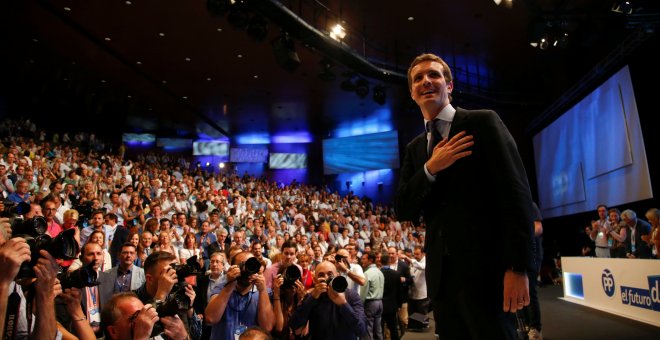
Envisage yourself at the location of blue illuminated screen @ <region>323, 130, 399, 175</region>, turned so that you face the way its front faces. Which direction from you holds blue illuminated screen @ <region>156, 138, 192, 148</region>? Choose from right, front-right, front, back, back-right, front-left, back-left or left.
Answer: front-right

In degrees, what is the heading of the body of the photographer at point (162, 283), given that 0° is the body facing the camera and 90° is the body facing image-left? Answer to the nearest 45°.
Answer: approximately 315°

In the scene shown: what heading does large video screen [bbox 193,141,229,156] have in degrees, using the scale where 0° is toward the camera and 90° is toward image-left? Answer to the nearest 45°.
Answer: approximately 0°

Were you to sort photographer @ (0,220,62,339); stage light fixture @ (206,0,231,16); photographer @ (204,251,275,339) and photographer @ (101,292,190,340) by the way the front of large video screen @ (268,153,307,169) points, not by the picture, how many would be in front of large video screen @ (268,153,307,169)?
4

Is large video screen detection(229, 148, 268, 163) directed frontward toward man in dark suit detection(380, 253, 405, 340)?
yes

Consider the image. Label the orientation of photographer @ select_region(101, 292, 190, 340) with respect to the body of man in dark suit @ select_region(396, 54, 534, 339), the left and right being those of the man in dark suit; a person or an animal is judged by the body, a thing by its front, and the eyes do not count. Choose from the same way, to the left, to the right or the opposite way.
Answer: the opposite way

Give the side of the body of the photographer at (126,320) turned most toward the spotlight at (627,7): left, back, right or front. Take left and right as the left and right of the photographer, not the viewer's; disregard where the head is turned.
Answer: front

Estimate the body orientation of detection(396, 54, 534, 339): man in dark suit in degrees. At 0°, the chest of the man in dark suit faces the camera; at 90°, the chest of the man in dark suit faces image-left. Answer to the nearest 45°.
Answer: approximately 45°

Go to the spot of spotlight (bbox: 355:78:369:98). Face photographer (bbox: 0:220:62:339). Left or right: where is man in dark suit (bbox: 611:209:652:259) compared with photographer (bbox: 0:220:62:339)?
left

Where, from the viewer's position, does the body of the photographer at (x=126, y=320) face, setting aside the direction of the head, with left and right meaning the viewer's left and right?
facing to the right of the viewer

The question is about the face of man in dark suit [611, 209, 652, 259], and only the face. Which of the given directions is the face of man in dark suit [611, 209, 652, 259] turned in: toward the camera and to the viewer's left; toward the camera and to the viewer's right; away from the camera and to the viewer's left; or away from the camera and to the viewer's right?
toward the camera and to the viewer's left
